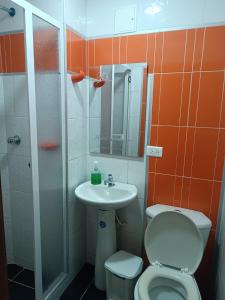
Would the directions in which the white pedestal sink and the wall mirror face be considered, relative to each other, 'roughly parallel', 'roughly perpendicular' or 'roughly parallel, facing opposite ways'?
roughly parallel

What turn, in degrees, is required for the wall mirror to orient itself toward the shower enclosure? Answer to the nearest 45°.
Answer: approximately 45° to its right

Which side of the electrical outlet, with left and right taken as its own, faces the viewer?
front

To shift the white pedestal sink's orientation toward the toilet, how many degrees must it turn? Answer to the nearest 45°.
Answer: approximately 45° to its left

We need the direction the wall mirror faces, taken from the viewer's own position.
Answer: facing the viewer

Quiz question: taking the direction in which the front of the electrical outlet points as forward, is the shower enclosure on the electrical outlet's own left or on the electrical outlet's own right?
on the electrical outlet's own right

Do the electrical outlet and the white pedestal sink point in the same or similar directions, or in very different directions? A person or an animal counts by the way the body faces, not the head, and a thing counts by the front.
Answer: same or similar directions

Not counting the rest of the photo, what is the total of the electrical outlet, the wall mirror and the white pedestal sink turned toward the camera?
3

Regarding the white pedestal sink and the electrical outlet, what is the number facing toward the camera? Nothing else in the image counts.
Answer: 2
